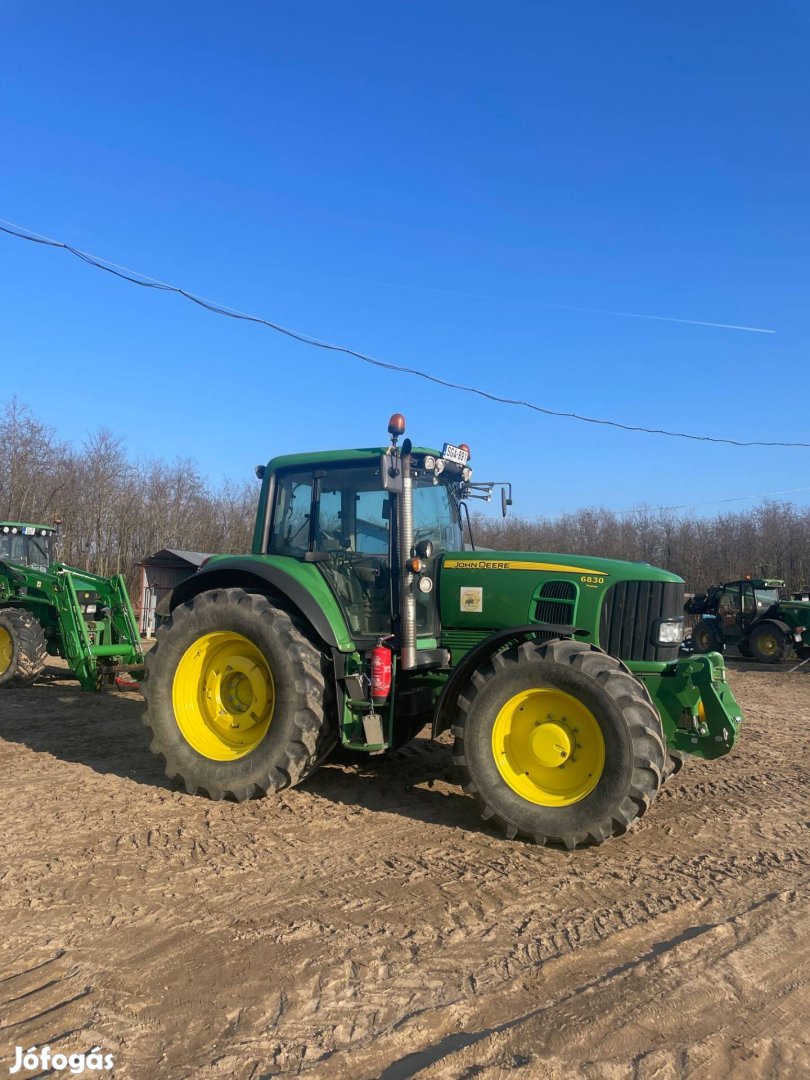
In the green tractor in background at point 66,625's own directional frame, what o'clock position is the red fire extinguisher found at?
The red fire extinguisher is roughly at 1 o'clock from the green tractor in background.

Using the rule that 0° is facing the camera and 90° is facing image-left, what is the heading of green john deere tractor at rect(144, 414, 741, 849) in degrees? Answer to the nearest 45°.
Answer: approximately 315°

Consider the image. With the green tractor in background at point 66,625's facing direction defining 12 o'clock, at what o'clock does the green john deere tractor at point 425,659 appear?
The green john deere tractor is roughly at 1 o'clock from the green tractor in background.

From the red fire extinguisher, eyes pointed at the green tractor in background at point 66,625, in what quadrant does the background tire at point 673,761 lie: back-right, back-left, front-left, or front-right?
back-right

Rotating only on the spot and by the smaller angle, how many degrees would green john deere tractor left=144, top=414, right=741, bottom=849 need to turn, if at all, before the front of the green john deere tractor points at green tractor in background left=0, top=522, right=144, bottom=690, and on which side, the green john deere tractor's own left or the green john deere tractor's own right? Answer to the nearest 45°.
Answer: approximately 180°

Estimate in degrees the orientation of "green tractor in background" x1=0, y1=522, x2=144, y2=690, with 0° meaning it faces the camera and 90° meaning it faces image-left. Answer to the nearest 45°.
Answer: approximately 315°
